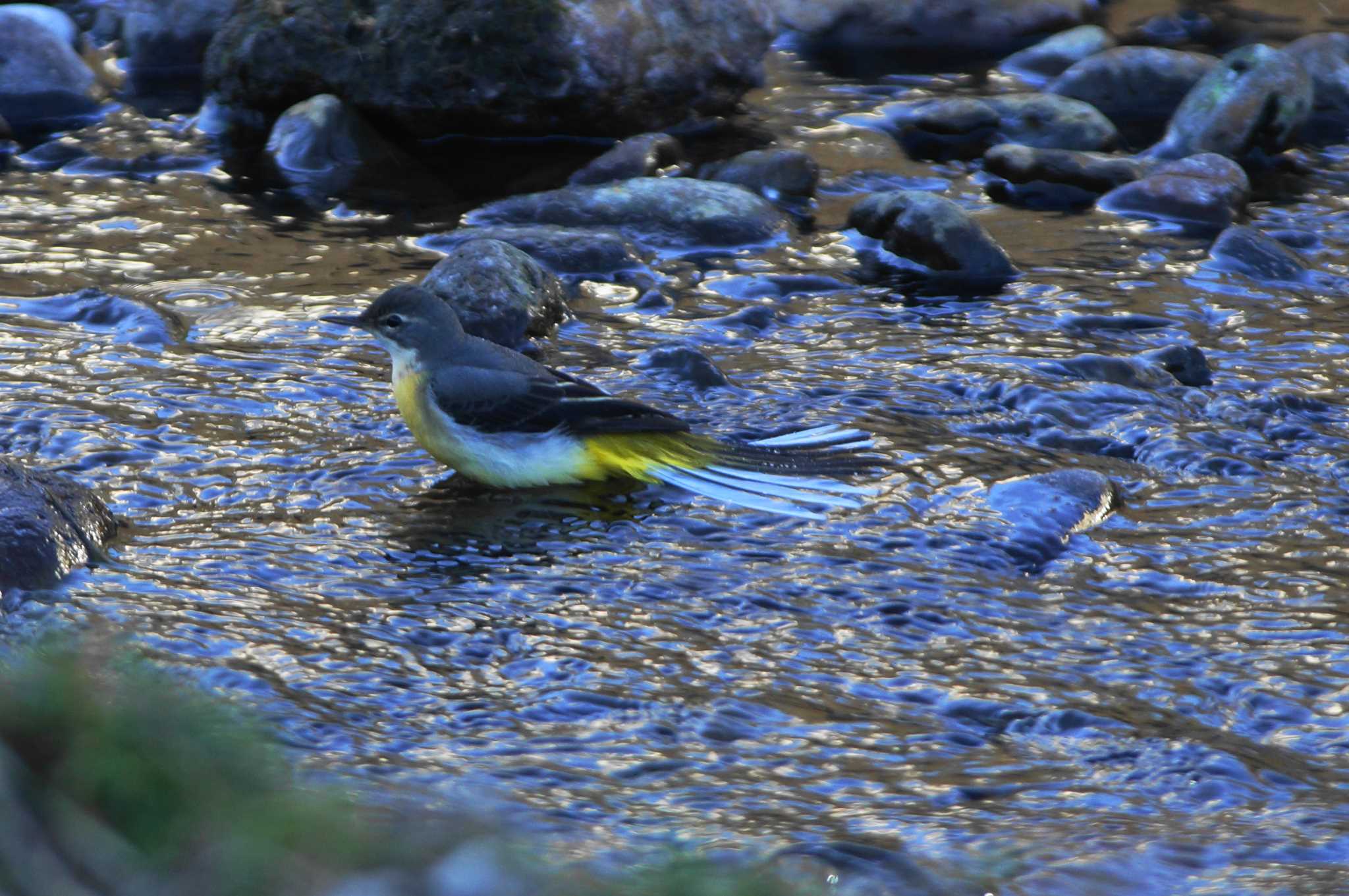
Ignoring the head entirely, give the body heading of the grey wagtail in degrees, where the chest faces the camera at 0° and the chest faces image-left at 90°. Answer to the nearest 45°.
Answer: approximately 90°

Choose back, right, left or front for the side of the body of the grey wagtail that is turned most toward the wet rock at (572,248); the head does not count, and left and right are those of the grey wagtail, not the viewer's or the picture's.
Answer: right

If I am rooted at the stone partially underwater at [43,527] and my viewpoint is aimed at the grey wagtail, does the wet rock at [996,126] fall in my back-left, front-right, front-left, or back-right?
front-left

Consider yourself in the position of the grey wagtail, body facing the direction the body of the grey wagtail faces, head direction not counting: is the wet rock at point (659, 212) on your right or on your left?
on your right

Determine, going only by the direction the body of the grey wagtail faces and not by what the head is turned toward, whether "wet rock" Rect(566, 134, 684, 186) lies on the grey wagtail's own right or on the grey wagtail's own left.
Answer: on the grey wagtail's own right

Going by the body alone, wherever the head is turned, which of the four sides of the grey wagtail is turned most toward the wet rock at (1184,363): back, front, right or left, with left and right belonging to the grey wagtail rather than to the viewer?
back

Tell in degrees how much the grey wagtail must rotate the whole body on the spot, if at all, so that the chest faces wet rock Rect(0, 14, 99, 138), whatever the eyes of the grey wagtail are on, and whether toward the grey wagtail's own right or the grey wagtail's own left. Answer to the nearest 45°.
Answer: approximately 45° to the grey wagtail's own right

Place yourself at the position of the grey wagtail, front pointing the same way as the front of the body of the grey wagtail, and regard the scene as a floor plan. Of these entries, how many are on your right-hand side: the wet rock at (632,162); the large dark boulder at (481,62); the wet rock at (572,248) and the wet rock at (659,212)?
4

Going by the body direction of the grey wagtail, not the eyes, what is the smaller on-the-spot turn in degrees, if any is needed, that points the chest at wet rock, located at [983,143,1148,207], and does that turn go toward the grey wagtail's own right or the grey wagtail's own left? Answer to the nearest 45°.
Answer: approximately 135° to the grey wagtail's own right

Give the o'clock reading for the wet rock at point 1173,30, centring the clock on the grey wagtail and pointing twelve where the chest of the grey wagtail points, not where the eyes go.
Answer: The wet rock is roughly at 4 o'clock from the grey wagtail.

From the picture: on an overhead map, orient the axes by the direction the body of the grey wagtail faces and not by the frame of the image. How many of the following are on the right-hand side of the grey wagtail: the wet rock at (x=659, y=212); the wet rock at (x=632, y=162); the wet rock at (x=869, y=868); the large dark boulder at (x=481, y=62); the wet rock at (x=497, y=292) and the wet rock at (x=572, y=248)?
5

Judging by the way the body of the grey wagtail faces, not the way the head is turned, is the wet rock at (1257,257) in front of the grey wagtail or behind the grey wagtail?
behind

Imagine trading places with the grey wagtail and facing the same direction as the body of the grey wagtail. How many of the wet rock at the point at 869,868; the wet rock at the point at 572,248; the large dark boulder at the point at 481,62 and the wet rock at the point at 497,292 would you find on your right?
3

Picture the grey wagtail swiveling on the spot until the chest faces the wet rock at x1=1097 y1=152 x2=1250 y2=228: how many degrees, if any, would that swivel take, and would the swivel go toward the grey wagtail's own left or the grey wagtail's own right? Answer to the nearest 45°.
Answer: approximately 135° to the grey wagtail's own right

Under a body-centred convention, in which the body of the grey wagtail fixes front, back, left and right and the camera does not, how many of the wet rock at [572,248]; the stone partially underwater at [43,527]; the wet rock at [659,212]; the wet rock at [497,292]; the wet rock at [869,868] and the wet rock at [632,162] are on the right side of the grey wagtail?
4

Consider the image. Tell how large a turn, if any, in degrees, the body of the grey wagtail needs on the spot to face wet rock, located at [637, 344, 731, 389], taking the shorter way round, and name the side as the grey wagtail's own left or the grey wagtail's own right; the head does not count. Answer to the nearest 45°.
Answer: approximately 135° to the grey wagtail's own right
